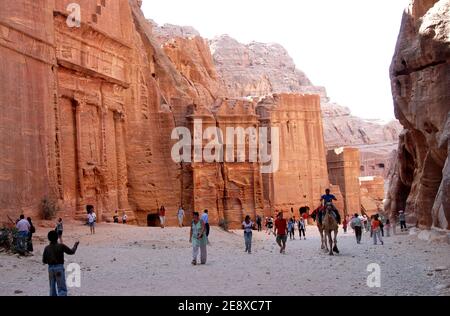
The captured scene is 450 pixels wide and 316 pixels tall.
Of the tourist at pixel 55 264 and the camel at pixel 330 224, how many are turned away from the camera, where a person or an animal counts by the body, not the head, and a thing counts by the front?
1

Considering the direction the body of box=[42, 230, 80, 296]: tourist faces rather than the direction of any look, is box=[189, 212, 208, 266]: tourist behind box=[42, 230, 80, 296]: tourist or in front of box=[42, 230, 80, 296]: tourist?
in front

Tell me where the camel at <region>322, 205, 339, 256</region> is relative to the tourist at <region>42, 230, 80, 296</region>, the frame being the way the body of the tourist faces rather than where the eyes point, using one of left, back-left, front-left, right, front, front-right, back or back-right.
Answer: front-right

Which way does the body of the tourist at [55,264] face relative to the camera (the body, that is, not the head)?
away from the camera

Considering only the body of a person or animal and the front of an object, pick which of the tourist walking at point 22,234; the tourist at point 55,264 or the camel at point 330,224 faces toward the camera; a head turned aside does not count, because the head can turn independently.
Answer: the camel

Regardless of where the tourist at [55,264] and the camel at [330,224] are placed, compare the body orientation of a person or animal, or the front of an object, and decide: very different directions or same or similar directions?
very different directions

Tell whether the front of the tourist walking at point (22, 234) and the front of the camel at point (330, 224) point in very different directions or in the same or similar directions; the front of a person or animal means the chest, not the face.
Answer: very different directions

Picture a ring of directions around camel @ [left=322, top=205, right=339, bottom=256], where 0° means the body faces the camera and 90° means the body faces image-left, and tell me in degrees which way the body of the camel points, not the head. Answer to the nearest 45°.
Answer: approximately 0°

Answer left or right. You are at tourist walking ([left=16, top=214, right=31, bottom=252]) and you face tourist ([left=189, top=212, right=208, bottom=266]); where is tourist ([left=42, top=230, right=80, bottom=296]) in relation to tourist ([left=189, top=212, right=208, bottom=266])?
right
